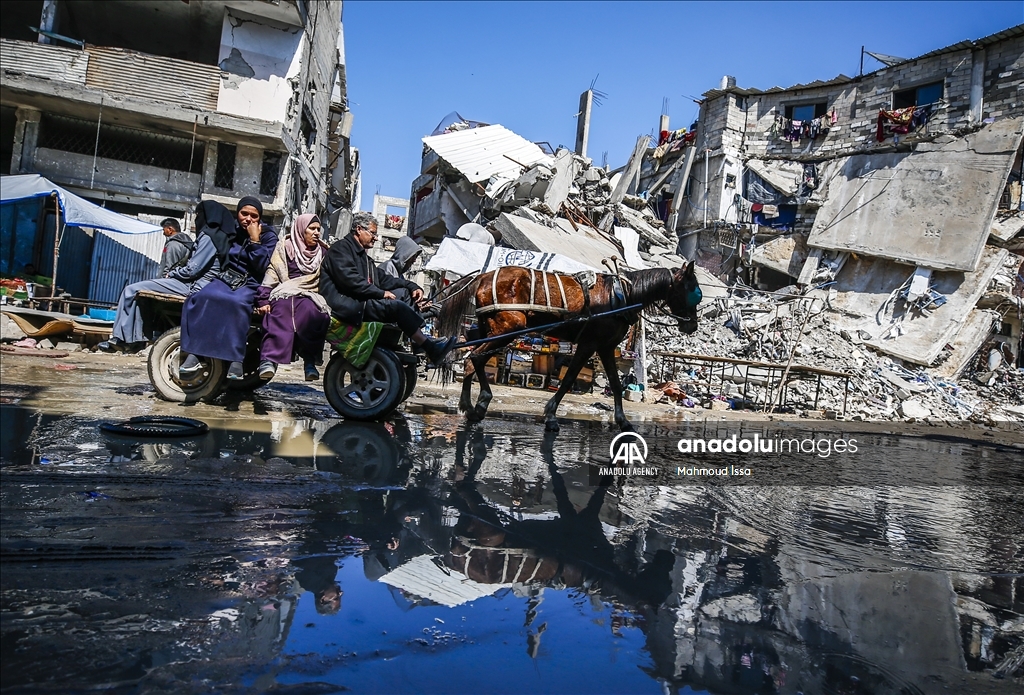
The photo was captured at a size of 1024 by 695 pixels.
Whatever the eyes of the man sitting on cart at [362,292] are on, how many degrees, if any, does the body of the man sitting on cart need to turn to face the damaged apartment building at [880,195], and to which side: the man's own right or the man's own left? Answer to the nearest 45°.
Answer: approximately 45° to the man's own left

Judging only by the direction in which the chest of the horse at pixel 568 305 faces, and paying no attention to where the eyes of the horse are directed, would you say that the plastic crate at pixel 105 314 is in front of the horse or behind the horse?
behind

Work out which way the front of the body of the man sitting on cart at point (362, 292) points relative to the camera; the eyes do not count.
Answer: to the viewer's right

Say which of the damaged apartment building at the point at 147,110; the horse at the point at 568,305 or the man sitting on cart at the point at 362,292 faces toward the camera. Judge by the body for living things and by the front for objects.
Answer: the damaged apartment building

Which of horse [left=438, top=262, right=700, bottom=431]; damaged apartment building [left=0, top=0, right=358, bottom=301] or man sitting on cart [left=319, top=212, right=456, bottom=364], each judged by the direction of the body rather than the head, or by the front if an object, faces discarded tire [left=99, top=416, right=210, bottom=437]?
the damaged apartment building

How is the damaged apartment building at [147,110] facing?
toward the camera

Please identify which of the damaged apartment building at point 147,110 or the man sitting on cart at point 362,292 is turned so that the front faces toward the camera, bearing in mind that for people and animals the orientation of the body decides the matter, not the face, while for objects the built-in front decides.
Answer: the damaged apartment building

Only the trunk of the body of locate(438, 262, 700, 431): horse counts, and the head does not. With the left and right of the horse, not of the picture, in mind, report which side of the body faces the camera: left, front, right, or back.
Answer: right

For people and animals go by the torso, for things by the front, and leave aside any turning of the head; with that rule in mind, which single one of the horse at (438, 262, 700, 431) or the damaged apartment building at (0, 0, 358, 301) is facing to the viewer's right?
the horse

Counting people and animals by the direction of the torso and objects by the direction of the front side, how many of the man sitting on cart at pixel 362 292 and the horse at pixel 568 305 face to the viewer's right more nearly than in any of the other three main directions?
2

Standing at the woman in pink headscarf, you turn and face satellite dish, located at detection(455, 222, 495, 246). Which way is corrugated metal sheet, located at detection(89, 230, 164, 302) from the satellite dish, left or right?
left

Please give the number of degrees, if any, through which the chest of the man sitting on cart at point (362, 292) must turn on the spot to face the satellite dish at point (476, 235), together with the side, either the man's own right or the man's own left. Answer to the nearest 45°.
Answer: approximately 90° to the man's own left

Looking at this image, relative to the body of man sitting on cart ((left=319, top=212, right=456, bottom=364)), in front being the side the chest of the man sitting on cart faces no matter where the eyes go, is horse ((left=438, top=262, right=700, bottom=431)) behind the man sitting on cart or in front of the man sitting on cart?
in front

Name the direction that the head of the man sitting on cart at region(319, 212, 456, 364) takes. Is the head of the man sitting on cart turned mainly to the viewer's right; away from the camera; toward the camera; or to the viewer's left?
to the viewer's right

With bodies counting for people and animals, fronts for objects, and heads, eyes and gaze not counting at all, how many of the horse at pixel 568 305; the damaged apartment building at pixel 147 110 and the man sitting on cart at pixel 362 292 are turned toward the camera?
1

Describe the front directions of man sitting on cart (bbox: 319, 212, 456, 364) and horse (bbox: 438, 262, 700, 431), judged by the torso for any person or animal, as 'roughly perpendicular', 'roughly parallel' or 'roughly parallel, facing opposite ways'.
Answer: roughly parallel
